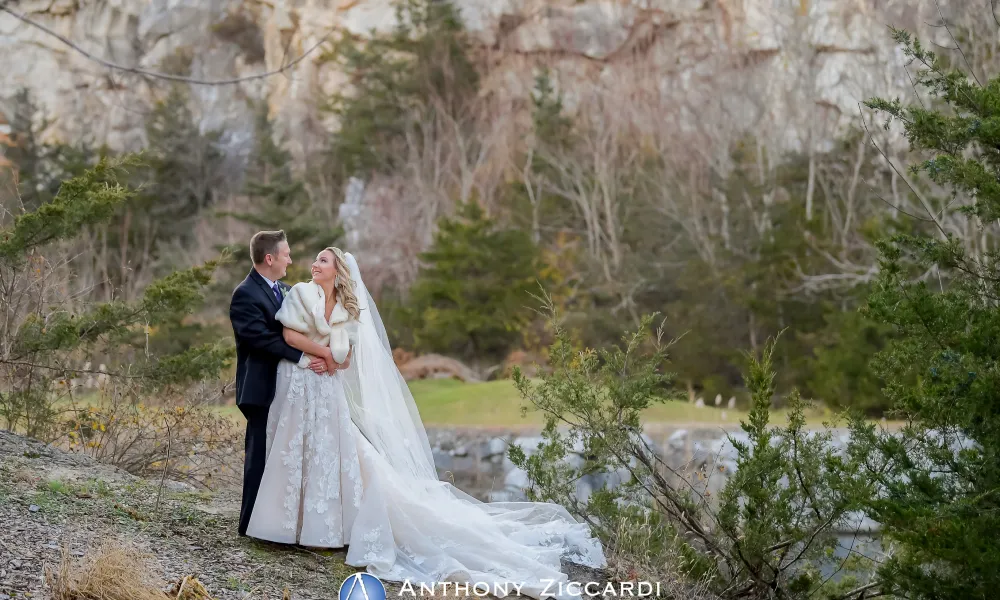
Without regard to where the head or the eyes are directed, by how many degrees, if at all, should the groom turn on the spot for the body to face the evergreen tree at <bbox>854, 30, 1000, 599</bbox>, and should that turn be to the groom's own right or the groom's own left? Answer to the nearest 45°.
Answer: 0° — they already face it

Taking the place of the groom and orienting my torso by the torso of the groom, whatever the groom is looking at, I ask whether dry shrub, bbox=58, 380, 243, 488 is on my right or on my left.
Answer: on my left

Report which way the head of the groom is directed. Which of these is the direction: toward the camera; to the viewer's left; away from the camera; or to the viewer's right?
to the viewer's right

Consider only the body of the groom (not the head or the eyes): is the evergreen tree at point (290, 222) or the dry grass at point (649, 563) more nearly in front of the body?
the dry grass

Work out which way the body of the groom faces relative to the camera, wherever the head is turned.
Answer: to the viewer's right

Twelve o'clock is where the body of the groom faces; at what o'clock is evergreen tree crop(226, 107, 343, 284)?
The evergreen tree is roughly at 9 o'clock from the groom.

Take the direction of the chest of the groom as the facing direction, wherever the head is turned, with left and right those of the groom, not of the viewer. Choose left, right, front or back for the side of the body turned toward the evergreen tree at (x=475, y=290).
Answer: left

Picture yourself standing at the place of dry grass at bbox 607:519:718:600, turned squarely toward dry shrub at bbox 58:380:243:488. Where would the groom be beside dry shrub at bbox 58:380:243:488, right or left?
left
